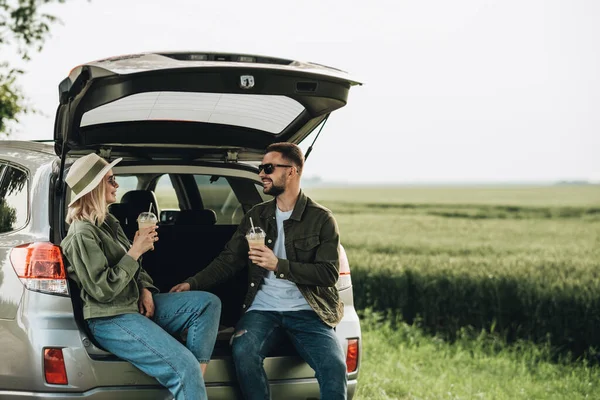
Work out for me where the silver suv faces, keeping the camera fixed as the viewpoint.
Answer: facing away from the viewer and to the left of the viewer

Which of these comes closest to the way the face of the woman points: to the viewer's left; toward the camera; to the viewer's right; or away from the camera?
to the viewer's right
